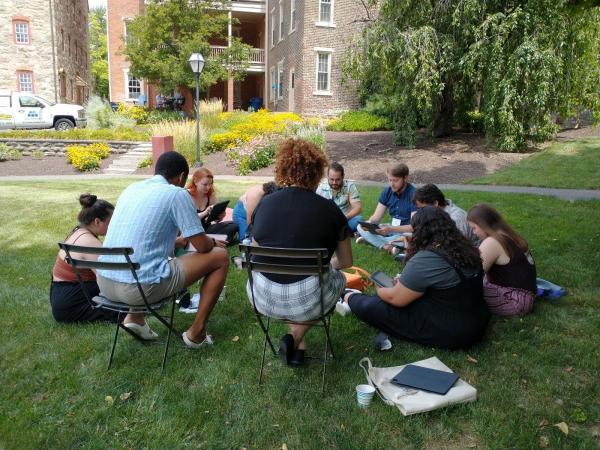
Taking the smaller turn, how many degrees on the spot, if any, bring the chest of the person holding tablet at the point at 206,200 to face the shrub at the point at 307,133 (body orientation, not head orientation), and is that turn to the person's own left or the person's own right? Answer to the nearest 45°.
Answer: approximately 135° to the person's own left

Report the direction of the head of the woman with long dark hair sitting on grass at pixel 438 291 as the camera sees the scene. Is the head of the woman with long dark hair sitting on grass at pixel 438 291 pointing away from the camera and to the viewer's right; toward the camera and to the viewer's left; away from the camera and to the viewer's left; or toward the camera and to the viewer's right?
away from the camera and to the viewer's left

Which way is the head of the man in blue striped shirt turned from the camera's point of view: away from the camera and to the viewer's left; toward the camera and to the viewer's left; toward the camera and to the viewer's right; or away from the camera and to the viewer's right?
away from the camera and to the viewer's right

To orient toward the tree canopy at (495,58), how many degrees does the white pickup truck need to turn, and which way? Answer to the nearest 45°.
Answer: approximately 45° to its right

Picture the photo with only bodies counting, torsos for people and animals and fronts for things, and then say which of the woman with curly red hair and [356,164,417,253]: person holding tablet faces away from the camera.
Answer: the woman with curly red hair

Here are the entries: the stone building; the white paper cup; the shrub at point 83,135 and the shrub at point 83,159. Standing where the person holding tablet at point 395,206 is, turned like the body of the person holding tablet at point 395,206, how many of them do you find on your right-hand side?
3

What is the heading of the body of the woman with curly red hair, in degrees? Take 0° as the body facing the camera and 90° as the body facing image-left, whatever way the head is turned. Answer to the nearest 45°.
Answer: approximately 180°

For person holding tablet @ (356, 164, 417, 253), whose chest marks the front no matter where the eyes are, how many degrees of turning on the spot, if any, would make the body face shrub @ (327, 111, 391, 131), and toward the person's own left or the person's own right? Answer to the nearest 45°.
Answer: approximately 135° to the person's own right

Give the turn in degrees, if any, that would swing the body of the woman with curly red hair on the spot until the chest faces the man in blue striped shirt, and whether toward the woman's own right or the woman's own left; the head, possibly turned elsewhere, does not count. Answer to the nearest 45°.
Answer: approximately 90° to the woman's own left

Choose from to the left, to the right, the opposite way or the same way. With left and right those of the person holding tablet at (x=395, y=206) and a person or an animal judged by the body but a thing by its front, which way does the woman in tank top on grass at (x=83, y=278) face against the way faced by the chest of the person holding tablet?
the opposite way

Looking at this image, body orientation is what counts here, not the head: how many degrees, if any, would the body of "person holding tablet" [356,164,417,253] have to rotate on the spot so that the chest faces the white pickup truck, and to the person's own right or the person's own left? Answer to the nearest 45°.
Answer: approximately 90° to the person's own right

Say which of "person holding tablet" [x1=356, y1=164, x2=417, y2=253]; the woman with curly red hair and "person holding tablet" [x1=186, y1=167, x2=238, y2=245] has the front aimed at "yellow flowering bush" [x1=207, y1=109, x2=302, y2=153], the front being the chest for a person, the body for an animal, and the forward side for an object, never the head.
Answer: the woman with curly red hair

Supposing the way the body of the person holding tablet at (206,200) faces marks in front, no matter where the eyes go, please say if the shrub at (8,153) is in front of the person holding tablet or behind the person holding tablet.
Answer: behind

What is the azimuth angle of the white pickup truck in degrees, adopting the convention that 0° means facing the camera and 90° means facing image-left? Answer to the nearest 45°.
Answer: approximately 270°

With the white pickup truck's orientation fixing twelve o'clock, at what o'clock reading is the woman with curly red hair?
The woman with curly red hair is roughly at 3 o'clock from the white pickup truck.
